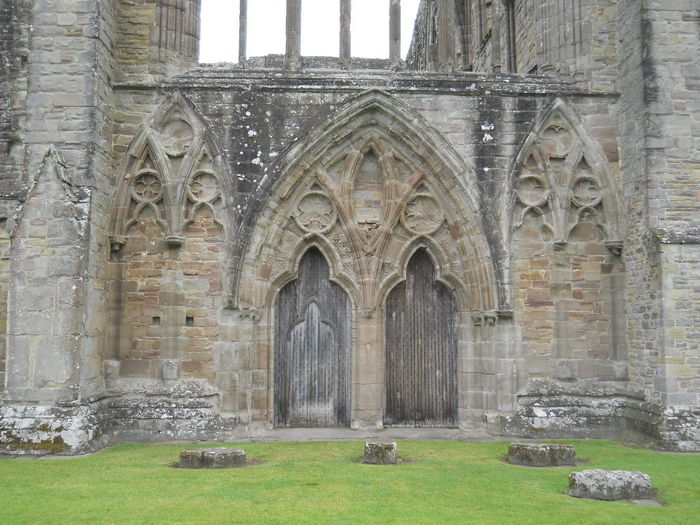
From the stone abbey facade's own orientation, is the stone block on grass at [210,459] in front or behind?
in front

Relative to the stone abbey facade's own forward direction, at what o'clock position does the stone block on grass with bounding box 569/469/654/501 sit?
The stone block on grass is roughly at 11 o'clock from the stone abbey facade.

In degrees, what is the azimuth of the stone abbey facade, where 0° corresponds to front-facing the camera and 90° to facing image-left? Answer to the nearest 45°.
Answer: approximately 0°

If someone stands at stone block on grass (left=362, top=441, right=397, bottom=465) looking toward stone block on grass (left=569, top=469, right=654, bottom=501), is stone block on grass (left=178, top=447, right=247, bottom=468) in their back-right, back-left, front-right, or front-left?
back-right

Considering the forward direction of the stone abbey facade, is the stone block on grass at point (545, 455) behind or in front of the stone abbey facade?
in front
